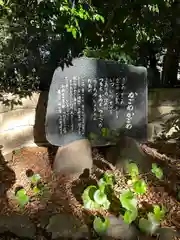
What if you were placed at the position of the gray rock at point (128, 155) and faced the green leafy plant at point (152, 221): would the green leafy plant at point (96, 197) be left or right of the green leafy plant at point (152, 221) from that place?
right

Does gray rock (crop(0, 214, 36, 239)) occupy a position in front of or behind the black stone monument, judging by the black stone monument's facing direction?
in front

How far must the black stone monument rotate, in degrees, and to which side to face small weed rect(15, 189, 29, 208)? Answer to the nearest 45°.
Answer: approximately 45° to its right

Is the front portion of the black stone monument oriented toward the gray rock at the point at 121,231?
yes

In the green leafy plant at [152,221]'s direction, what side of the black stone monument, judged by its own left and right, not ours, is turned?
front

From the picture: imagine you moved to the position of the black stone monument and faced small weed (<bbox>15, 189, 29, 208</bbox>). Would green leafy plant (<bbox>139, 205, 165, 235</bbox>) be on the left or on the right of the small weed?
left

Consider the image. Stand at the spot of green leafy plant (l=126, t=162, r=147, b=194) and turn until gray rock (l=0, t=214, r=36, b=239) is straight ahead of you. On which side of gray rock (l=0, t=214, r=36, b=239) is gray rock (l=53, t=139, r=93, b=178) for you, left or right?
right

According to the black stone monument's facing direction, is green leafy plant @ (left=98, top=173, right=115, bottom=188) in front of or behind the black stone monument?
in front

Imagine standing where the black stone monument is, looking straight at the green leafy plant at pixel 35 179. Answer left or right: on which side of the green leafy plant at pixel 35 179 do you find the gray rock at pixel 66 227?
left

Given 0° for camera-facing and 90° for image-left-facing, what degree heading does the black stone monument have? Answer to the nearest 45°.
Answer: approximately 0°

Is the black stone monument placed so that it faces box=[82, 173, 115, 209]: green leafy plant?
yes

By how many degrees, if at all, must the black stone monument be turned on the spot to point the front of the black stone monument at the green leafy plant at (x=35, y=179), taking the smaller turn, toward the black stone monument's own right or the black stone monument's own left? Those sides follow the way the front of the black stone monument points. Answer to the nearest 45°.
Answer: approximately 45° to the black stone monument's own right

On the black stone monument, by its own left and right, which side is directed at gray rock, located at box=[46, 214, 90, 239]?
front

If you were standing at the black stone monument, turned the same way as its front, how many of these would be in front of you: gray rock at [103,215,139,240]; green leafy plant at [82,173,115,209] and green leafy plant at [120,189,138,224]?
3

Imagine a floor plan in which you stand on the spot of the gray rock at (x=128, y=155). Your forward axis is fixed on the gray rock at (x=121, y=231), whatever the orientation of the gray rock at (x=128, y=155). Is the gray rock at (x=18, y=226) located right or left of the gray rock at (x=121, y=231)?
right
